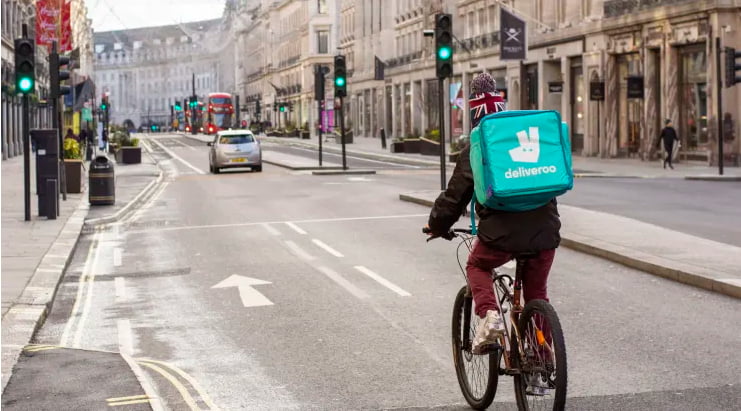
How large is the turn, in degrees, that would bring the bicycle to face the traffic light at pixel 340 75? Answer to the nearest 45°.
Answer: approximately 45° to its right

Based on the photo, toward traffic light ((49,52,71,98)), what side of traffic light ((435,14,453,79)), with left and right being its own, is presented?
right

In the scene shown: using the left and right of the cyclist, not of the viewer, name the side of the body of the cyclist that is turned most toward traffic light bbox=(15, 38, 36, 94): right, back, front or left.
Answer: front

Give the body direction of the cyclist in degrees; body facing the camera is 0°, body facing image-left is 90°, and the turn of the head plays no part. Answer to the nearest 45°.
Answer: approximately 135°

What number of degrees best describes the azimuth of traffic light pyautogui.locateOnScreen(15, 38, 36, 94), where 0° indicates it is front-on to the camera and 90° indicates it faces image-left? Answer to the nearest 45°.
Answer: approximately 0°

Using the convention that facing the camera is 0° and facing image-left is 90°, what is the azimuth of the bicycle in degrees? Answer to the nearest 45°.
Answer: approximately 135°
